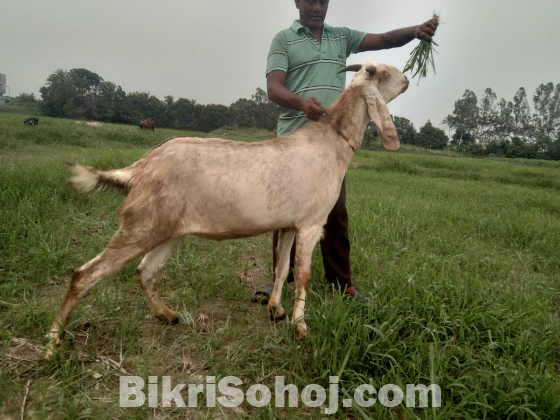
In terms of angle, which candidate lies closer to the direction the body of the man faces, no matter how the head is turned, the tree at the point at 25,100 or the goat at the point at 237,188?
the goat

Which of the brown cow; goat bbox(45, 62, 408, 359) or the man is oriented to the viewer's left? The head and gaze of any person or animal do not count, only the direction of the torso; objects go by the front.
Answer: the brown cow

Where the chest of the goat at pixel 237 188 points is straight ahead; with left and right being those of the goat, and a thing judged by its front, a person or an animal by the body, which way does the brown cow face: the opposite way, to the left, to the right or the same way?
the opposite way

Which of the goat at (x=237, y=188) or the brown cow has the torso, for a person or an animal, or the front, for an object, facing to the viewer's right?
the goat

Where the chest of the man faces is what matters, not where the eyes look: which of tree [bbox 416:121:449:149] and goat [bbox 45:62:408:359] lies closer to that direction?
the goat

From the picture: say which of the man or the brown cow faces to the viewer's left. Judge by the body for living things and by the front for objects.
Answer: the brown cow

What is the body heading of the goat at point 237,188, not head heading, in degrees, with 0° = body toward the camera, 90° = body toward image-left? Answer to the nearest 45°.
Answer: approximately 270°

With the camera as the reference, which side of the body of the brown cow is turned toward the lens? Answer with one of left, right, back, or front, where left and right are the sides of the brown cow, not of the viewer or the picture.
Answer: left
